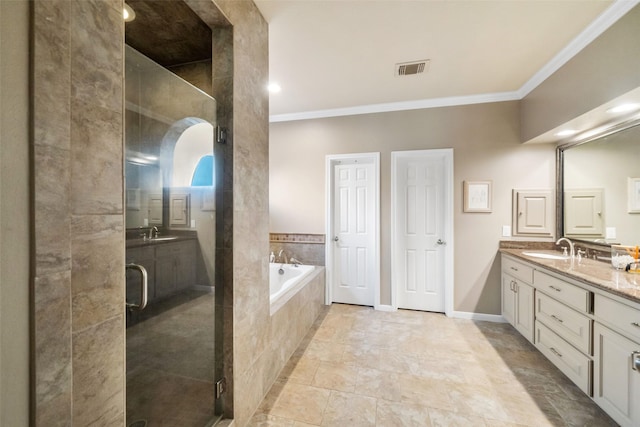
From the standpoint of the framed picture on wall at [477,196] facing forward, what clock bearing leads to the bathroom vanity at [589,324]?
The bathroom vanity is roughly at 11 o'clock from the framed picture on wall.

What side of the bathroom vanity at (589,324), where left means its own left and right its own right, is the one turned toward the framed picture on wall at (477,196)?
right

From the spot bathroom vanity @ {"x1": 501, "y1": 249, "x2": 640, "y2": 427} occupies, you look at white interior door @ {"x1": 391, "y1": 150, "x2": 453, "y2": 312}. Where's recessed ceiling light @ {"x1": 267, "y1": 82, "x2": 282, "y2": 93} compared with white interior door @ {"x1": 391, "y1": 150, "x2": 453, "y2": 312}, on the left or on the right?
left

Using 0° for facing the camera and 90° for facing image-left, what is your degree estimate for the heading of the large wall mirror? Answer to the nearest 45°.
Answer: approximately 45°

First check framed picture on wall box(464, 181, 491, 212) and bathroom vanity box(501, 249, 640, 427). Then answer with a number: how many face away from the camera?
0

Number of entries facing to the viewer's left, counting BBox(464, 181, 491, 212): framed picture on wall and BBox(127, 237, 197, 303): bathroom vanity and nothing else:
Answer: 0

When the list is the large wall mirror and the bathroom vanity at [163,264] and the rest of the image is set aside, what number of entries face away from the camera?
0

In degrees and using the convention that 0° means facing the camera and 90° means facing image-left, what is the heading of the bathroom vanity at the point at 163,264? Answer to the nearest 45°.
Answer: approximately 315°

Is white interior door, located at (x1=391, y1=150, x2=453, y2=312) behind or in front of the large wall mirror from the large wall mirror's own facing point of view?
in front
